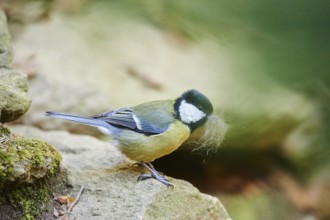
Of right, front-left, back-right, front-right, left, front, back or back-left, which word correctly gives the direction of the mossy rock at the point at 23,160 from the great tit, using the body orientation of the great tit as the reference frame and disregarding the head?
back-right

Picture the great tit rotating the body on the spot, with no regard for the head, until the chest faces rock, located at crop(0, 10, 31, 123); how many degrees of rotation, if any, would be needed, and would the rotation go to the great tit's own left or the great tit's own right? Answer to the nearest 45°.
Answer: approximately 180°

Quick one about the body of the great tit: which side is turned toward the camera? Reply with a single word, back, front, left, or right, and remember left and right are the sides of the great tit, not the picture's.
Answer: right
